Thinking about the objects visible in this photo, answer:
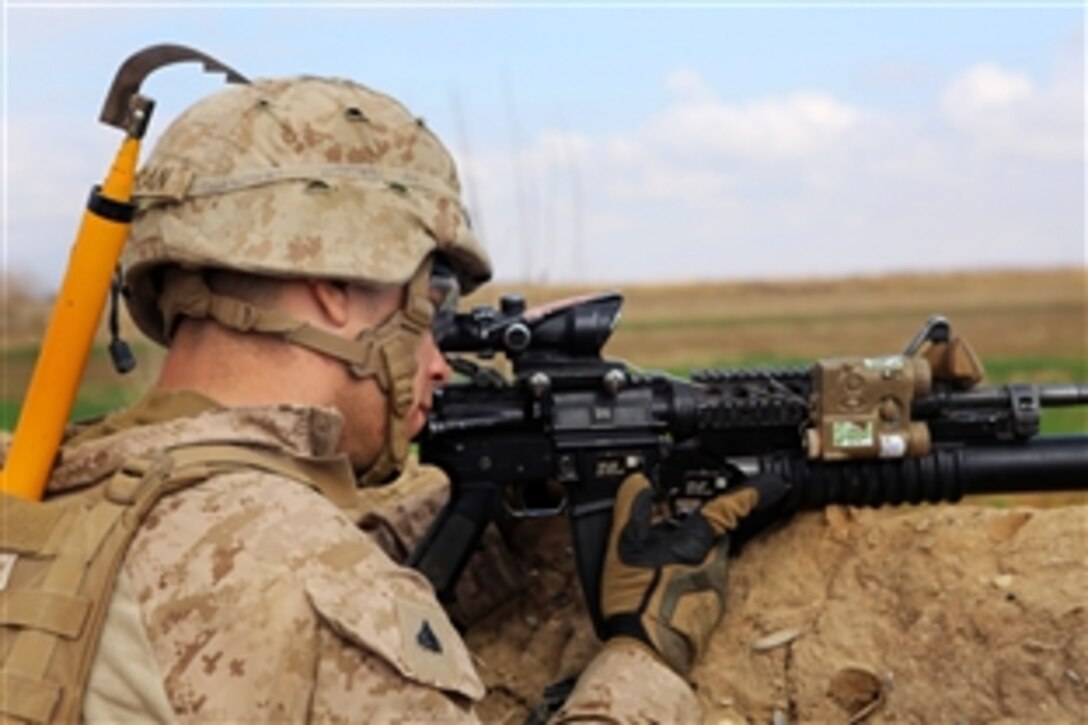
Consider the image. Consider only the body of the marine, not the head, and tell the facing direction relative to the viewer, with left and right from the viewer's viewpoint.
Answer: facing away from the viewer and to the right of the viewer

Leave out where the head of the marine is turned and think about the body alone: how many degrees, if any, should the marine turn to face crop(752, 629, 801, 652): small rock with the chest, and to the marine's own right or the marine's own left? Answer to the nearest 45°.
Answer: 0° — they already face it
